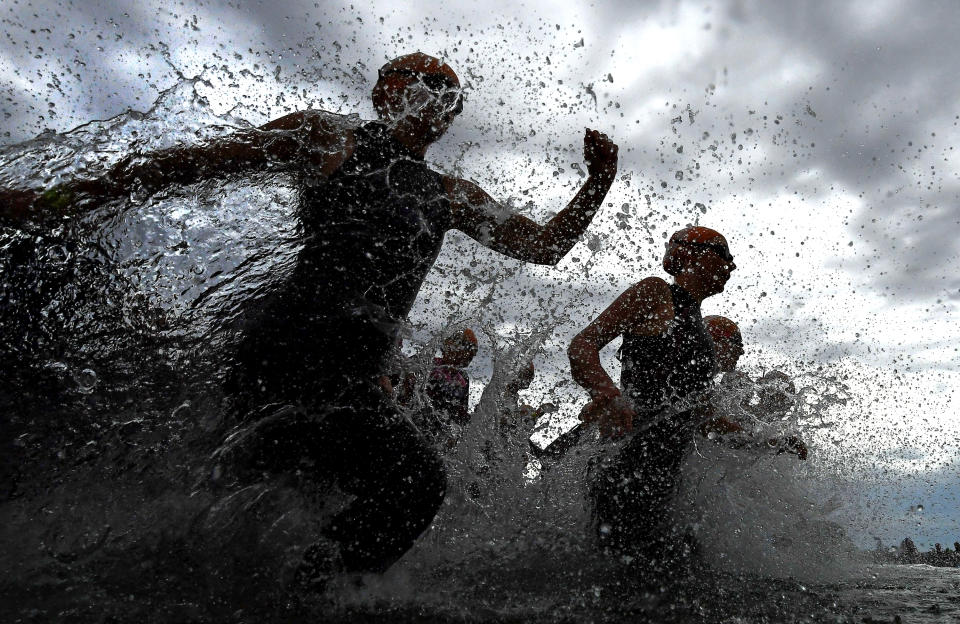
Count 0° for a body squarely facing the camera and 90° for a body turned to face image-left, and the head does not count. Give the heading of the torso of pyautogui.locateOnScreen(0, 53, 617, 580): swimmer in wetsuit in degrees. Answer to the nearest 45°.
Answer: approximately 315°

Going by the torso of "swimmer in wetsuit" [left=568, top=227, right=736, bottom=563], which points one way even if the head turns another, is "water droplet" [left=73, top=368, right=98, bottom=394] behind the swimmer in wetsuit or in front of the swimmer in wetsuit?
behind

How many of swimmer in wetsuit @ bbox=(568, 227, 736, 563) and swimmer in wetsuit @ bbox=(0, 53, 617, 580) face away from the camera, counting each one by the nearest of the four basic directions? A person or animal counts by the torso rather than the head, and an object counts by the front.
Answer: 0

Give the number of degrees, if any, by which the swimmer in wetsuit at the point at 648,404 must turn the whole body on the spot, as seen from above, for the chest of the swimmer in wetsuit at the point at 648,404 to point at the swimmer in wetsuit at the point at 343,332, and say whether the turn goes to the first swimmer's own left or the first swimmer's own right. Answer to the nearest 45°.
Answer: approximately 135° to the first swimmer's own right

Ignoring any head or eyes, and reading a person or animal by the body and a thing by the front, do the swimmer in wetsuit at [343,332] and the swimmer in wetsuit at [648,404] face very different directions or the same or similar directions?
same or similar directions

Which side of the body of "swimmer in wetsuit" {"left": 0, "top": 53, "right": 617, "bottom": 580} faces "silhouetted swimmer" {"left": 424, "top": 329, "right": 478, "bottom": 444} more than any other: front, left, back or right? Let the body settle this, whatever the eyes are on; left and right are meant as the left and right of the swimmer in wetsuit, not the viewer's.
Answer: left

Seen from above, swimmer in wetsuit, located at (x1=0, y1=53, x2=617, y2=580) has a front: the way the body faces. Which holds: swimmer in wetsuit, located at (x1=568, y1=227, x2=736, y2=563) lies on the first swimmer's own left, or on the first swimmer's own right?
on the first swimmer's own left

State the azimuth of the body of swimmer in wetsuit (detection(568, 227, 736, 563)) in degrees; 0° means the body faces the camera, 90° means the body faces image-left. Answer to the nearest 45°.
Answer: approximately 270°

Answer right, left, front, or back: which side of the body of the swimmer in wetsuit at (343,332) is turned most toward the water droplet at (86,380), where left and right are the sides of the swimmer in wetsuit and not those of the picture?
back
